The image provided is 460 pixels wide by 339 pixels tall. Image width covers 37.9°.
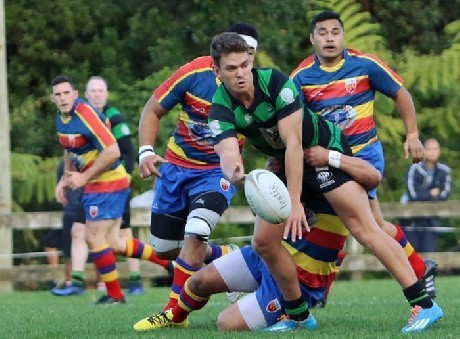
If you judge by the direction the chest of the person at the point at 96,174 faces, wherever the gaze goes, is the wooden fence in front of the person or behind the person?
behind

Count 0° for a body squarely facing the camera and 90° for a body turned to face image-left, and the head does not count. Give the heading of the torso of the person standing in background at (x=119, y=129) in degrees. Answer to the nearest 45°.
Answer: approximately 0°

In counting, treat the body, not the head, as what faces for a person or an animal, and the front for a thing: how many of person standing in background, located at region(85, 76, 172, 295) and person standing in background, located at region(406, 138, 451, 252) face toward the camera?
2

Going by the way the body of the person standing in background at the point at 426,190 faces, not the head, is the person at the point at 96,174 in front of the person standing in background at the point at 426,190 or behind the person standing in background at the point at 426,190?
in front
